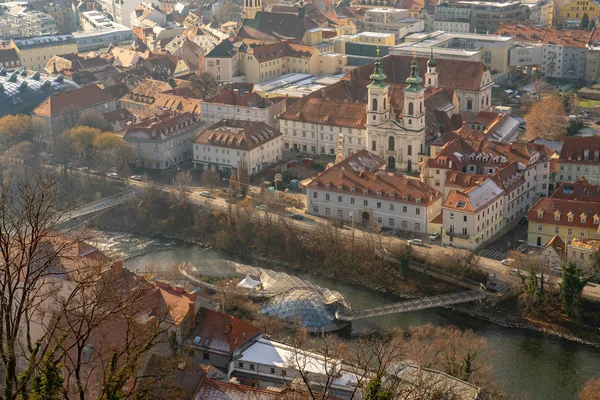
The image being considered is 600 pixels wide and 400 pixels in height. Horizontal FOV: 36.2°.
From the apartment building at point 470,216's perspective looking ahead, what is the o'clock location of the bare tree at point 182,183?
The bare tree is roughly at 2 o'clock from the apartment building.

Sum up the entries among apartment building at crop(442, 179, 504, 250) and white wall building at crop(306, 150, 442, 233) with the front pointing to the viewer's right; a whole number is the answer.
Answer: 0

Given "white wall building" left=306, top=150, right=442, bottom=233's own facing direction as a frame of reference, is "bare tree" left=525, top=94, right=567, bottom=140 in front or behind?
behind

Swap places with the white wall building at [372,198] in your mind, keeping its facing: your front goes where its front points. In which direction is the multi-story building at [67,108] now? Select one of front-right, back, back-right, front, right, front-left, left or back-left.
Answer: back-right

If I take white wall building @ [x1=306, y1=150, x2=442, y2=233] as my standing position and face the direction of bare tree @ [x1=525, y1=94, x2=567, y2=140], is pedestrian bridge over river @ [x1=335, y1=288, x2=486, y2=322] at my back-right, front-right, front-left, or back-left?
back-right

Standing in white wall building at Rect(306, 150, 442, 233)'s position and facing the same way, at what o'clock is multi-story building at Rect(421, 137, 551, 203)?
The multi-story building is roughly at 8 o'clock from the white wall building.

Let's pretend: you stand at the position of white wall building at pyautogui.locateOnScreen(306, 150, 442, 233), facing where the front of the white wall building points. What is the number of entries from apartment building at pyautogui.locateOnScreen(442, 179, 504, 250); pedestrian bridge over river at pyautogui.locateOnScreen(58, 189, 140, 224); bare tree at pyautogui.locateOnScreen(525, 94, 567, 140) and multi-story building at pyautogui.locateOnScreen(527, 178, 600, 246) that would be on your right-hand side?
1

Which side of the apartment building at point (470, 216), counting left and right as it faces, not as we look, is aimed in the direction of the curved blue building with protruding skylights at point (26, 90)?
right

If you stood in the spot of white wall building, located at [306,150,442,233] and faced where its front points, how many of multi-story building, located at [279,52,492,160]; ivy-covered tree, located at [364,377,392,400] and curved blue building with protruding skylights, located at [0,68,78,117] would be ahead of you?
1

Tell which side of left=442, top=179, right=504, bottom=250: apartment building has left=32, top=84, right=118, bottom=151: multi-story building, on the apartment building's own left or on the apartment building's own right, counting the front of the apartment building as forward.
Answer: on the apartment building's own right

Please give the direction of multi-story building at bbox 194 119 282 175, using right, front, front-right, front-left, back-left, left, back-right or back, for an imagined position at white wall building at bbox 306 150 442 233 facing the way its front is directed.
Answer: back-right

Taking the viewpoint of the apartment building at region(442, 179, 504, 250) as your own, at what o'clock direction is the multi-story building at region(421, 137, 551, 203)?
The multi-story building is roughly at 5 o'clock from the apartment building.

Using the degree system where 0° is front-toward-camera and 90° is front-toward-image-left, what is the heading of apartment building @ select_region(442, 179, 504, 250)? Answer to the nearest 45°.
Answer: approximately 45°

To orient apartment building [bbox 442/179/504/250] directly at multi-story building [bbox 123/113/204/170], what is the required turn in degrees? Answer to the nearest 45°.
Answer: approximately 90° to its right

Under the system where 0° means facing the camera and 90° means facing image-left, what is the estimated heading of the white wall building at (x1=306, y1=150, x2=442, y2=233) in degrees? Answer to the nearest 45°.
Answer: approximately 0°
